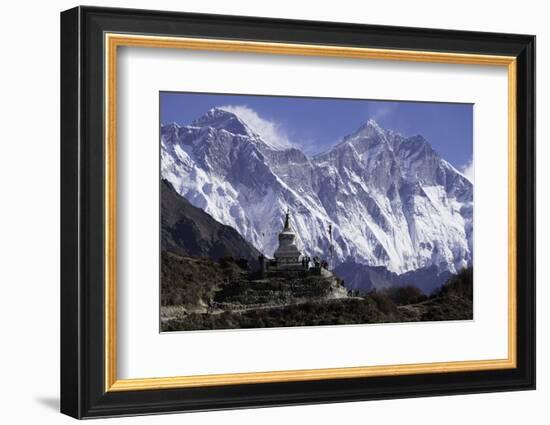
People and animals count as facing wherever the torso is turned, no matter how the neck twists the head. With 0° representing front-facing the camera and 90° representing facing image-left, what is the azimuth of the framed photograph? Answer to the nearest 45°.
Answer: approximately 315°
